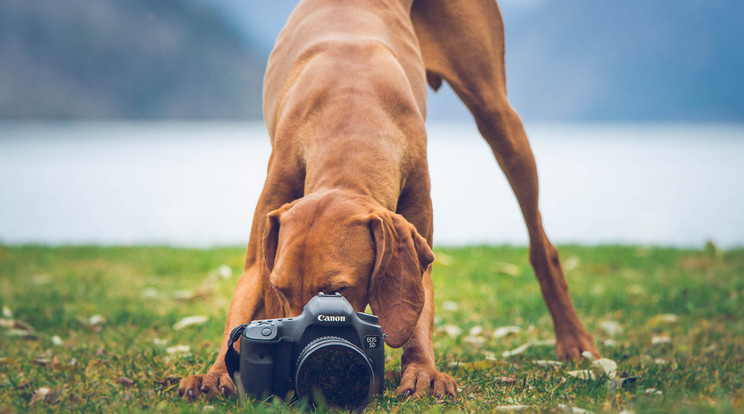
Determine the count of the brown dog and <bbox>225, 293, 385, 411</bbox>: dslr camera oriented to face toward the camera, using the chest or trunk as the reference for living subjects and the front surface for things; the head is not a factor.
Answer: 2

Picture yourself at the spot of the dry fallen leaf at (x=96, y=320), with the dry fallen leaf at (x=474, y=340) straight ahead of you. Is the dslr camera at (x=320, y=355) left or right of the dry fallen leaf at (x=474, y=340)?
right

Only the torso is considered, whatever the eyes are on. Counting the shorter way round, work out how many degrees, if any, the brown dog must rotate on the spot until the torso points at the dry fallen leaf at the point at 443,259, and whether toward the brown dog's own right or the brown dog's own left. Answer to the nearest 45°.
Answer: approximately 180°

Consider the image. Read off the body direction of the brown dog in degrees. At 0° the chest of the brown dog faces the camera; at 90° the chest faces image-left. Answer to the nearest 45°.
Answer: approximately 0°

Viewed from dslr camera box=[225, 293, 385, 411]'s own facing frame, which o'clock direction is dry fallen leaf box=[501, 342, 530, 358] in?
The dry fallen leaf is roughly at 7 o'clock from the dslr camera.

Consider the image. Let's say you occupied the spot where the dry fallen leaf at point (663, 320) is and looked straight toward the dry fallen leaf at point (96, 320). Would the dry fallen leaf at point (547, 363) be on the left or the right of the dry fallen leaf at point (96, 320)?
left

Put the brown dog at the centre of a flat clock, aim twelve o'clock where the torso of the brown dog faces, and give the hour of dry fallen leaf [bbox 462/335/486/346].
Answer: The dry fallen leaf is roughly at 7 o'clock from the brown dog.

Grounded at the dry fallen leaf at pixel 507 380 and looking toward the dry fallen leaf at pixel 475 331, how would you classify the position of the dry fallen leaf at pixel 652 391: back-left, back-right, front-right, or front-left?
back-right

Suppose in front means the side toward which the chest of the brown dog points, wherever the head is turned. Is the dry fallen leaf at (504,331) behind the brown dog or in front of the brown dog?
behind

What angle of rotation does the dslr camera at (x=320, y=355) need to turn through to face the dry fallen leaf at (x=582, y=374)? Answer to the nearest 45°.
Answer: approximately 135° to its left

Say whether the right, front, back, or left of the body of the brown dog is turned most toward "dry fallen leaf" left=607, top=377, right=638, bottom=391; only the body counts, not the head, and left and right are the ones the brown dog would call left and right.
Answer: left

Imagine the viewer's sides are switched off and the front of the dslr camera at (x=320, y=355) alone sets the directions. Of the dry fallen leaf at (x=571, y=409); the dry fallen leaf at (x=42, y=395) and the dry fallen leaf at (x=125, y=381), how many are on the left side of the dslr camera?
1

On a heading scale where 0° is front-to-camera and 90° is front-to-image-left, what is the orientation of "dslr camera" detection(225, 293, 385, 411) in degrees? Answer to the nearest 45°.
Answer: approximately 0°
